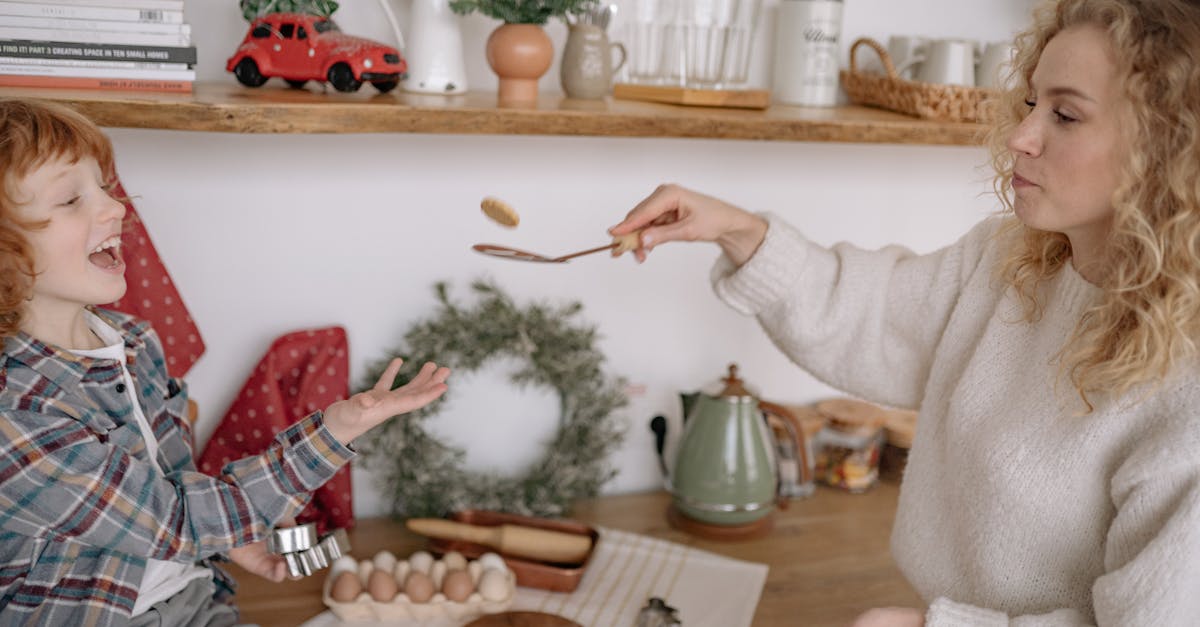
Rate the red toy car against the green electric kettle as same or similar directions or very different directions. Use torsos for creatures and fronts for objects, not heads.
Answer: very different directions

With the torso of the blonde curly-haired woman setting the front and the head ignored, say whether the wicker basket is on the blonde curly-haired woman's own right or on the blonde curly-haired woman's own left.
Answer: on the blonde curly-haired woman's own right

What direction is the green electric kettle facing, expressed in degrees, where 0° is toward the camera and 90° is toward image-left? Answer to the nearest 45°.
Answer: approximately 90°

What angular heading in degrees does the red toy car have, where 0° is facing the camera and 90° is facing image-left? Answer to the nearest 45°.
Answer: approximately 315°

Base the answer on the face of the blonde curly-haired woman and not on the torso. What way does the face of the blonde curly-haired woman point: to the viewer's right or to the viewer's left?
to the viewer's left

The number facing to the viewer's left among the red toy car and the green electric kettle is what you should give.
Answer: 1

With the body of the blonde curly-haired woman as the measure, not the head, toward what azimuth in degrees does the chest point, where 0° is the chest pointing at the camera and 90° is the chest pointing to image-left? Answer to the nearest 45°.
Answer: approximately 45°

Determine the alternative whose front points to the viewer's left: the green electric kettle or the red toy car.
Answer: the green electric kettle
